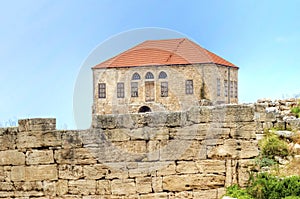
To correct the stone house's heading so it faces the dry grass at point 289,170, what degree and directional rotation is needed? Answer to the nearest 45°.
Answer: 0° — it already faces it

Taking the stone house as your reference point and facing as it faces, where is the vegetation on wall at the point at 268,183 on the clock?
The vegetation on wall is roughly at 12 o'clock from the stone house.

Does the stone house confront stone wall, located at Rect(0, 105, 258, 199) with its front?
yes

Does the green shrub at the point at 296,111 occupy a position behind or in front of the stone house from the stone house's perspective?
in front

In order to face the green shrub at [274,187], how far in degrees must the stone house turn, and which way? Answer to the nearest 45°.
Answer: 0° — it already faces it

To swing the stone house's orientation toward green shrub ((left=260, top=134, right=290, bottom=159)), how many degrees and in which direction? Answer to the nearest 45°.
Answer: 0° — it already faces it

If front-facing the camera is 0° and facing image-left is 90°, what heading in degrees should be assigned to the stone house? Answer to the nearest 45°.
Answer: approximately 0°
